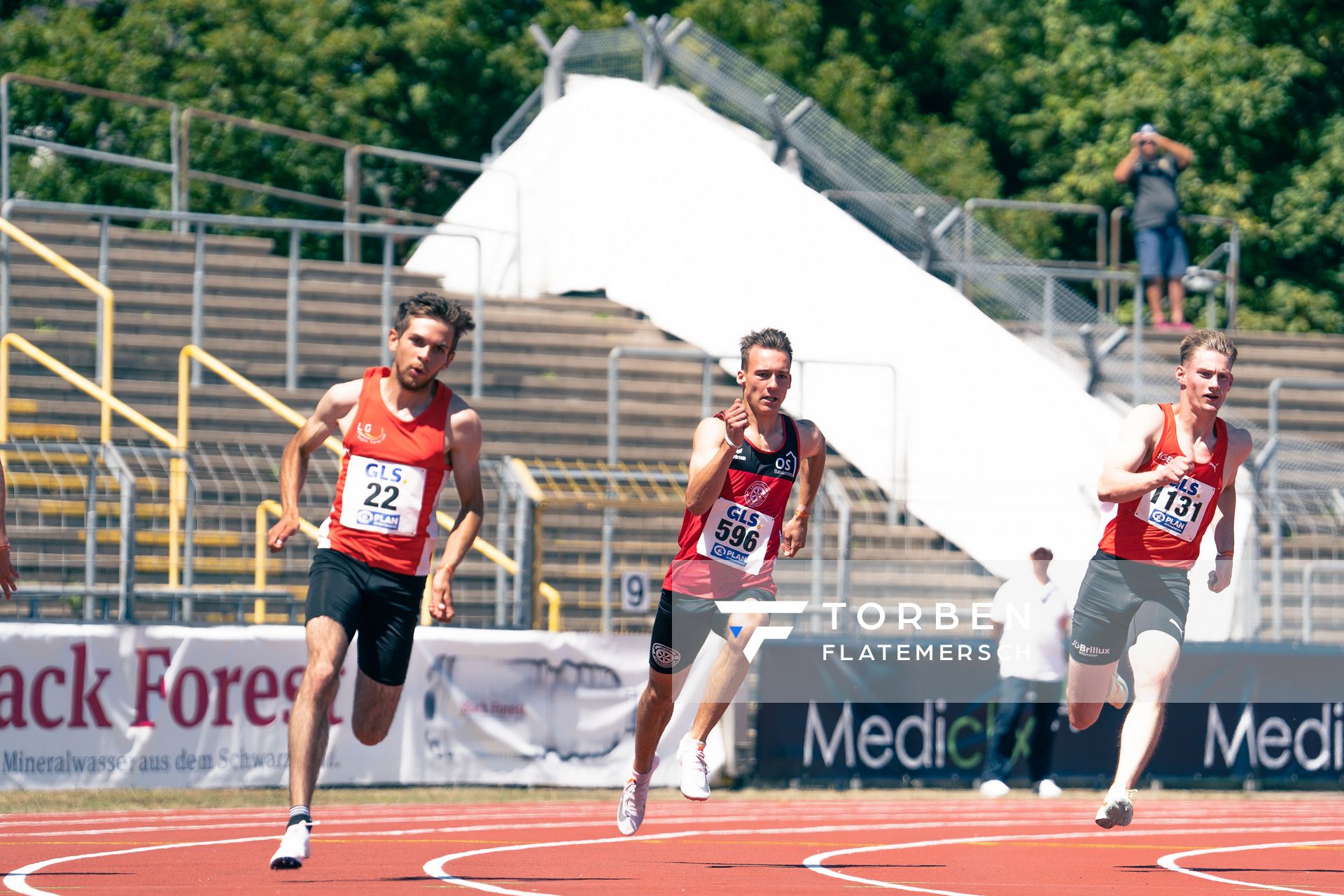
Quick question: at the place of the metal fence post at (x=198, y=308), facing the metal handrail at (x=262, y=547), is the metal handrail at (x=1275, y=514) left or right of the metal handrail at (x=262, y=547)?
left

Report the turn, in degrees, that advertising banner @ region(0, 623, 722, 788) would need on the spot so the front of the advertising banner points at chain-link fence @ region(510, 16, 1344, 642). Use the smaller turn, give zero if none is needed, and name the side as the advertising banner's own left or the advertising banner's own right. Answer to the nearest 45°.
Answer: approximately 135° to the advertising banner's own left

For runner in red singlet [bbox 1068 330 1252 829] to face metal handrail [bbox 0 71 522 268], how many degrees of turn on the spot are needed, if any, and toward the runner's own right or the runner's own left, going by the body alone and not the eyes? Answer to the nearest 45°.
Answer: approximately 180°

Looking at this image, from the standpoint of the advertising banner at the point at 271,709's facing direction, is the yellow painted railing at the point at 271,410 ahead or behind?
behind

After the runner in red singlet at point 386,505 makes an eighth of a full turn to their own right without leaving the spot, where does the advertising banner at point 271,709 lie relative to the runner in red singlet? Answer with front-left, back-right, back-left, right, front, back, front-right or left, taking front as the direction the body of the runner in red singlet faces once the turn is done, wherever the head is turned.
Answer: back-right

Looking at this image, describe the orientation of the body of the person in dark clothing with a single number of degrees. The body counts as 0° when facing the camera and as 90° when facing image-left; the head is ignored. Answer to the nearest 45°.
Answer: approximately 0°

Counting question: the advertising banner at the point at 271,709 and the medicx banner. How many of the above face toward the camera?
2

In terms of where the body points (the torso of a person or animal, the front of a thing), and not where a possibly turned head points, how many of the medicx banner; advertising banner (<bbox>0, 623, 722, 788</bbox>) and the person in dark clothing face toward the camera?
3
